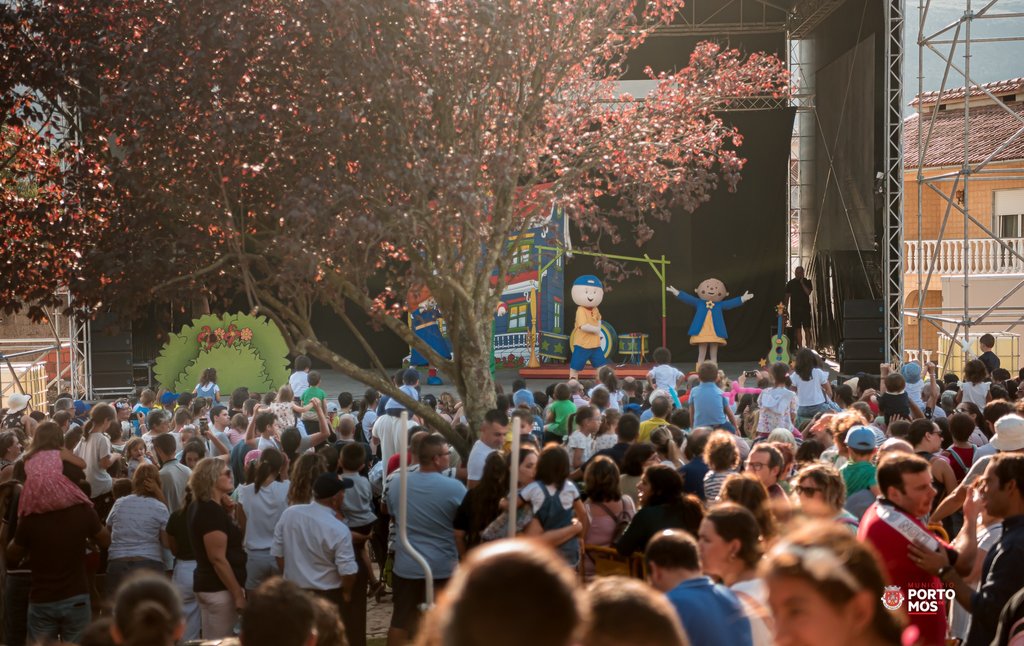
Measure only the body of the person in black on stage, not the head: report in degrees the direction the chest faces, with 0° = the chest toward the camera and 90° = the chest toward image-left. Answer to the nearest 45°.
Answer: approximately 0°

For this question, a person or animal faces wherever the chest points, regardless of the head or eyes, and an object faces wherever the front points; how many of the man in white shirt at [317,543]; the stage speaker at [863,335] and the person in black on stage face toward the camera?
2

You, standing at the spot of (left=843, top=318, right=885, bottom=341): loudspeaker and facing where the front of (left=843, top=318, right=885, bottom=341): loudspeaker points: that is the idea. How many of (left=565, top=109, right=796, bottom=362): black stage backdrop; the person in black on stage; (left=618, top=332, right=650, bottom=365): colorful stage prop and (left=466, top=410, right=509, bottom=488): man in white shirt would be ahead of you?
1

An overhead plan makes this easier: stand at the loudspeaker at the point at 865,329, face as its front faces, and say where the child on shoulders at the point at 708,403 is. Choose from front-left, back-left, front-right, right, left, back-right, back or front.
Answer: front

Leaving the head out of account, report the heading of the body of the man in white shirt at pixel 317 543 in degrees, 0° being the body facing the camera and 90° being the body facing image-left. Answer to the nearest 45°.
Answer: approximately 225°

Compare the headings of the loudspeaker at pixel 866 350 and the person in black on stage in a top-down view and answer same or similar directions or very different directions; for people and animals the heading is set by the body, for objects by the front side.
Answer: same or similar directions

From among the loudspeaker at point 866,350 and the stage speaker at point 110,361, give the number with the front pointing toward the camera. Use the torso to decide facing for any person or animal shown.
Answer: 2

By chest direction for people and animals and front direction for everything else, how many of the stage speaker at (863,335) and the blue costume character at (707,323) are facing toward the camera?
2

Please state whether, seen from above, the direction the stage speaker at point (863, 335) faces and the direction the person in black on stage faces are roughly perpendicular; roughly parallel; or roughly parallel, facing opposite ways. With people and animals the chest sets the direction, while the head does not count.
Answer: roughly parallel

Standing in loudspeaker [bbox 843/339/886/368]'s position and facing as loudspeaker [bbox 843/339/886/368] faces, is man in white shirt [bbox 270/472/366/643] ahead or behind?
ahead

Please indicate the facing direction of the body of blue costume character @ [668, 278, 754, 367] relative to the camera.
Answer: toward the camera

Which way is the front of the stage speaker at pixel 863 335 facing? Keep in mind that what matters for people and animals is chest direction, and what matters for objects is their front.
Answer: toward the camera

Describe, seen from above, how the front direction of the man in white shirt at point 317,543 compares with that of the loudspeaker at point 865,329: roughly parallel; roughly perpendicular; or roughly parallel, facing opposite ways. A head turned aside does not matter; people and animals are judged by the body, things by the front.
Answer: roughly parallel, facing opposite ways

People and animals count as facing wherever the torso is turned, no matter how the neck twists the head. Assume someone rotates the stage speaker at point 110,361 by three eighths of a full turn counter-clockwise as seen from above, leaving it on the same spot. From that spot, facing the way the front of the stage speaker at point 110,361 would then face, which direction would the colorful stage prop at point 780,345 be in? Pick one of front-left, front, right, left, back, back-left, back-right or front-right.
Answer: front-right

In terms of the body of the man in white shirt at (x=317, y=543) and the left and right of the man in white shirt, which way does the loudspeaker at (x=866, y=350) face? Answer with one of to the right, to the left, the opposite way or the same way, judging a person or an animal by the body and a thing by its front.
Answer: the opposite way

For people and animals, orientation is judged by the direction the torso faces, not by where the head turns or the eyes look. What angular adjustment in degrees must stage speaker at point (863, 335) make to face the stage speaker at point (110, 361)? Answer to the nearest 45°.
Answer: approximately 90° to its right

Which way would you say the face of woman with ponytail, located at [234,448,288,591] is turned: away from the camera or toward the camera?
away from the camera

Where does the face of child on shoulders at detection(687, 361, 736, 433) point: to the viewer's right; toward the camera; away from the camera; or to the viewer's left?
away from the camera

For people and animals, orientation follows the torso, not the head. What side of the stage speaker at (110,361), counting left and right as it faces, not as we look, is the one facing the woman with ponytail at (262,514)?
front
